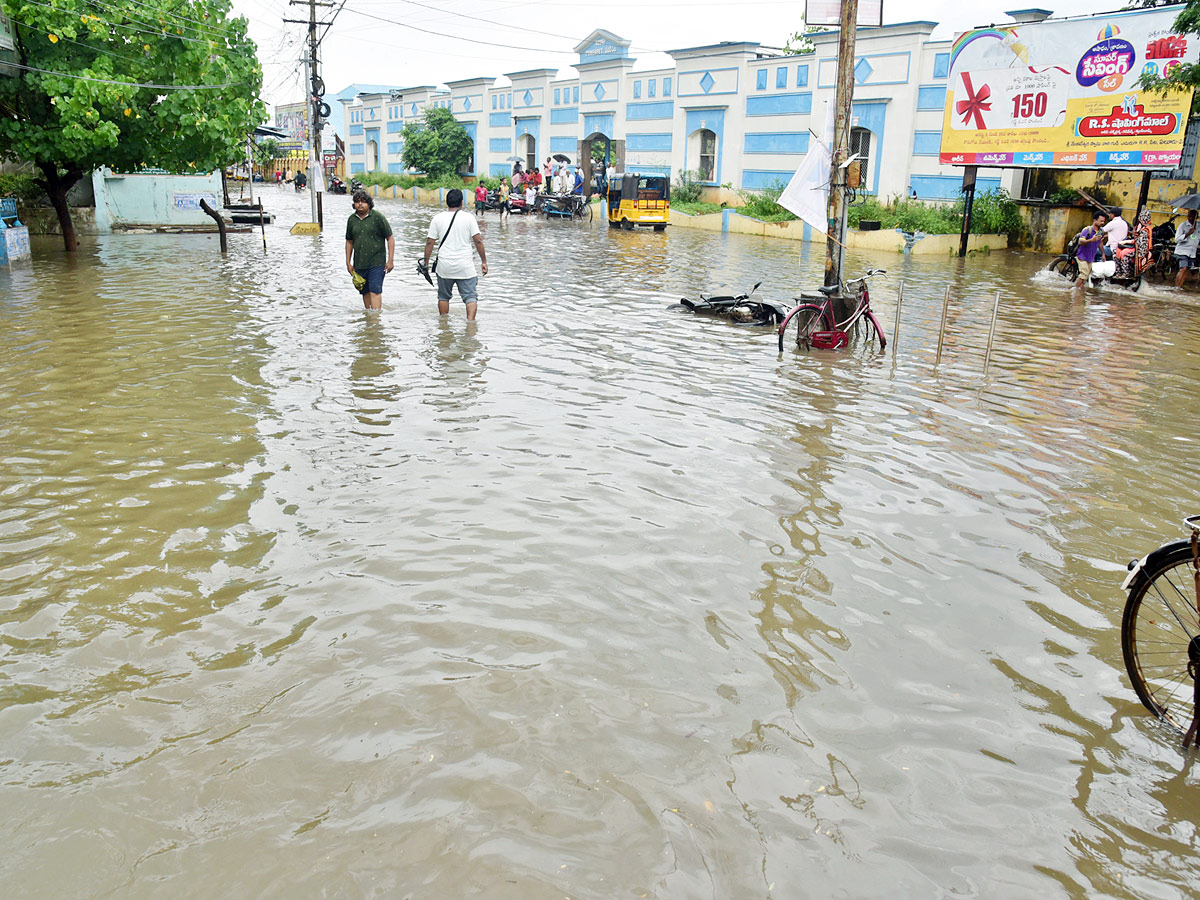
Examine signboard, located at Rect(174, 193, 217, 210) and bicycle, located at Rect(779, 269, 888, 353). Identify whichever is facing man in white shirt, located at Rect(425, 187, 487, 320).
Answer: the signboard

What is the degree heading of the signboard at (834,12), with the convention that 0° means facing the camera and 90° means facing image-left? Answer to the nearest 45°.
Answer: approximately 0°

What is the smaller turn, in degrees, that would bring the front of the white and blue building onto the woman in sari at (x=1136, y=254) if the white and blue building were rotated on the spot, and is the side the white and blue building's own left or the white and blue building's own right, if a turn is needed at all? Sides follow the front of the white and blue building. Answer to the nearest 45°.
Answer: approximately 45° to the white and blue building's own left

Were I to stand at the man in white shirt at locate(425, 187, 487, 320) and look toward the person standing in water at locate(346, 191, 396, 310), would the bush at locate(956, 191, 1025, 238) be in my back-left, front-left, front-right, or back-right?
back-right

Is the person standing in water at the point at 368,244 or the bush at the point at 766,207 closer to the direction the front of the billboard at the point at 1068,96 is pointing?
the person standing in water

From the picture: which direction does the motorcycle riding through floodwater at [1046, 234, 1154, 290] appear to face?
to the viewer's left

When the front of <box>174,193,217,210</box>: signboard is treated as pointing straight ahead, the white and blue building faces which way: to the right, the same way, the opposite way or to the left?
to the right
